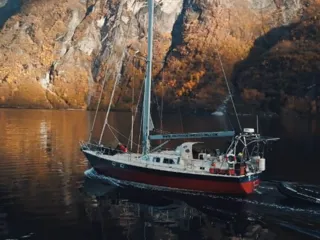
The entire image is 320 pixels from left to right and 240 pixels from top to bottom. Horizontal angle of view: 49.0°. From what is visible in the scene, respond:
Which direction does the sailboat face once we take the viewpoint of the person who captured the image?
facing away from the viewer and to the left of the viewer
